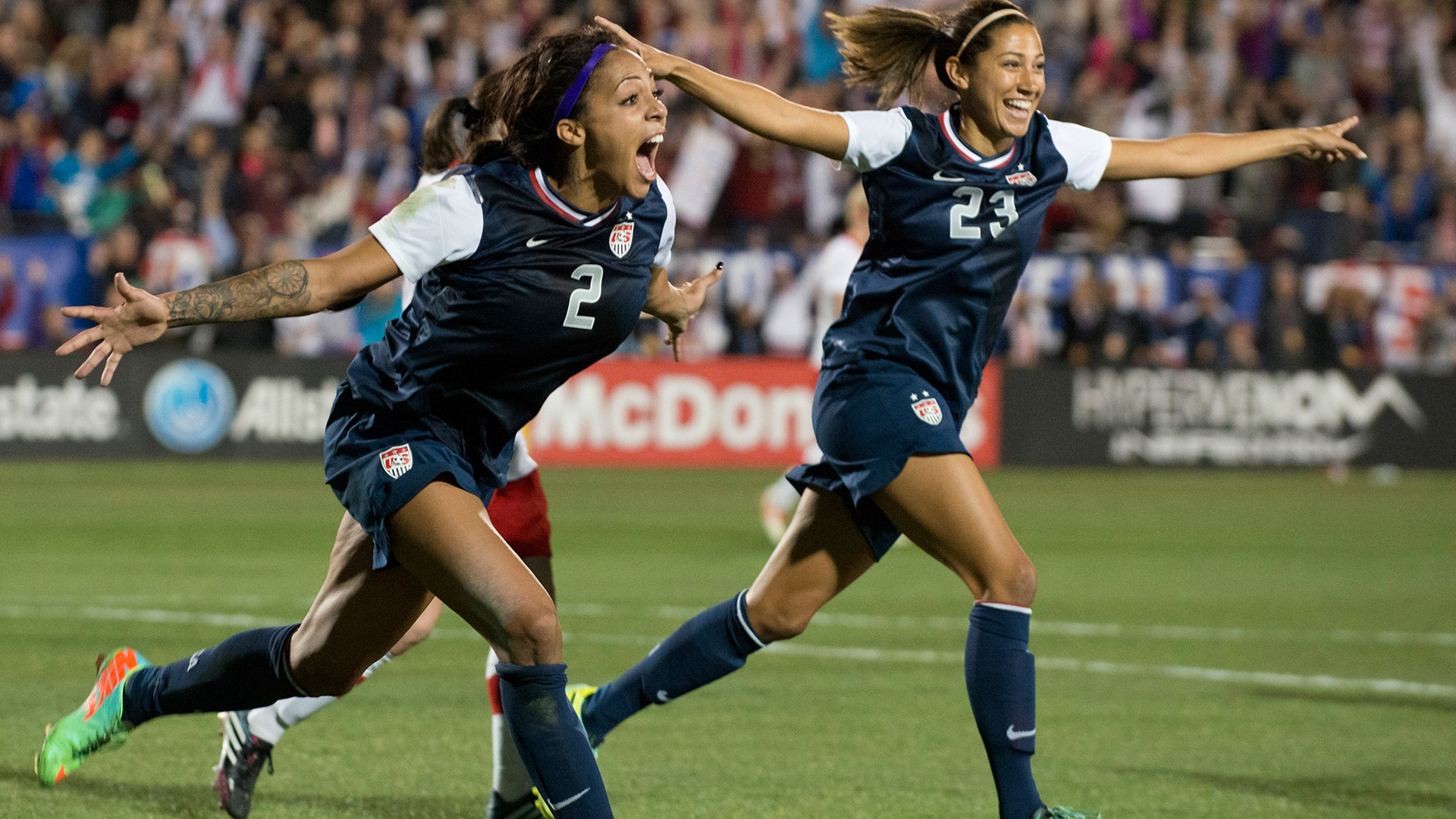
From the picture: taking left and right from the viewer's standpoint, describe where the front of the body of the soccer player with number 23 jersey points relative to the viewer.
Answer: facing the viewer and to the right of the viewer

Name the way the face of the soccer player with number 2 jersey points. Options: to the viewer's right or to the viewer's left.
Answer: to the viewer's right

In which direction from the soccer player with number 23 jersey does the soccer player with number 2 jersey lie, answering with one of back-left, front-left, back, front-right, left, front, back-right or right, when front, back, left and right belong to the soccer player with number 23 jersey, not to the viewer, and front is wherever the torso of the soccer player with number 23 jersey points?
right

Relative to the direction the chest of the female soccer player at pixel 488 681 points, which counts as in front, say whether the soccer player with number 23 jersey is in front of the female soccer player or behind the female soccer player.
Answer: in front

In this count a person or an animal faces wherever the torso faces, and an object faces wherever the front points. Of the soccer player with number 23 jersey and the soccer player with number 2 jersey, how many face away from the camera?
0
